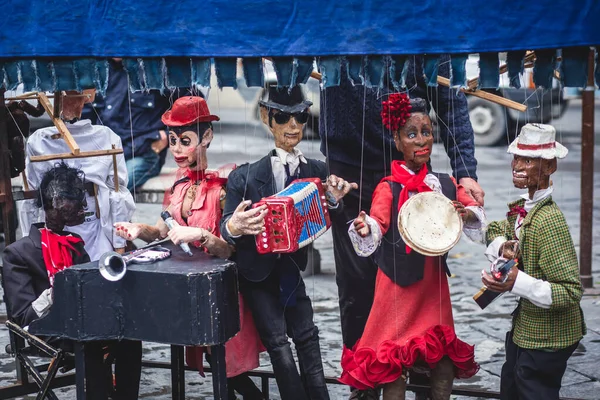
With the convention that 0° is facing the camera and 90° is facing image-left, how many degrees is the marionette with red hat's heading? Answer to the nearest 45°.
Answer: approximately 45°

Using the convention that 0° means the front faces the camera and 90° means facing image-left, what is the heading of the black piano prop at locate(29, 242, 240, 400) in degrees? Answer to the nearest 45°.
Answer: approximately 90°

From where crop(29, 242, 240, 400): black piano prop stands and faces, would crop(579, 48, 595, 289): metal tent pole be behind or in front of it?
behind
